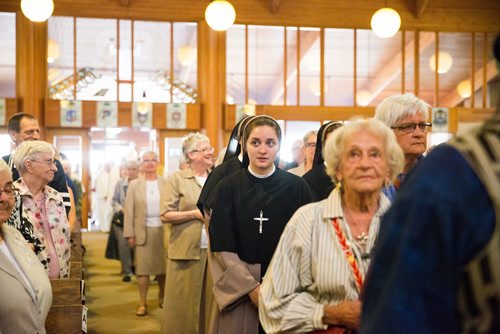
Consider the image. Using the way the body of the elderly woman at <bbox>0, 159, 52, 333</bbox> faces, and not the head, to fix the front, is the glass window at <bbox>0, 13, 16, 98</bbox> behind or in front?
behind

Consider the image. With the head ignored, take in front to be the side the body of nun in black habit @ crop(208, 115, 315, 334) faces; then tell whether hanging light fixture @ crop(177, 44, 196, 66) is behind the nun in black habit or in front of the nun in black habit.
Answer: behind

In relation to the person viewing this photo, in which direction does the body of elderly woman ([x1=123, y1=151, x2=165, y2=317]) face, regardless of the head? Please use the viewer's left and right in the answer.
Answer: facing the viewer

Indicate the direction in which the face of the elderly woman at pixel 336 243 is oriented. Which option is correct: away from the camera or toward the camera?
toward the camera

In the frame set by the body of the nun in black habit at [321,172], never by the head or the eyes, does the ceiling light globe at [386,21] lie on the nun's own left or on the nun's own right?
on the nun's own left

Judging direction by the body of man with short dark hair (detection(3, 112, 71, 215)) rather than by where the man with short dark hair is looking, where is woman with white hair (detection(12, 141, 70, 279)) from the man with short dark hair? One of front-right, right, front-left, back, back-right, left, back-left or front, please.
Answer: front-right

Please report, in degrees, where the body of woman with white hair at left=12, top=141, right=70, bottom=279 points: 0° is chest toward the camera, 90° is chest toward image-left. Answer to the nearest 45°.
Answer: approximately 315°

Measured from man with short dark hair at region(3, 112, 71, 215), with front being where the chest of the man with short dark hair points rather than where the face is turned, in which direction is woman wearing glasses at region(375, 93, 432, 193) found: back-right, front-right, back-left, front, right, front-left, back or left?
front

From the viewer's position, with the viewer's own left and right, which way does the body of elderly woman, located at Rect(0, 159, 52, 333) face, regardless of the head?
facing the viewer and to the right of the viewer

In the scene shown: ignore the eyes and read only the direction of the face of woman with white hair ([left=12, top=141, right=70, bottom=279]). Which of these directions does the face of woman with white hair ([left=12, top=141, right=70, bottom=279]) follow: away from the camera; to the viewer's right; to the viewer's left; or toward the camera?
to the viewer's right

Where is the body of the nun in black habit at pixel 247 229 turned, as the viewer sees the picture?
toward the camera
